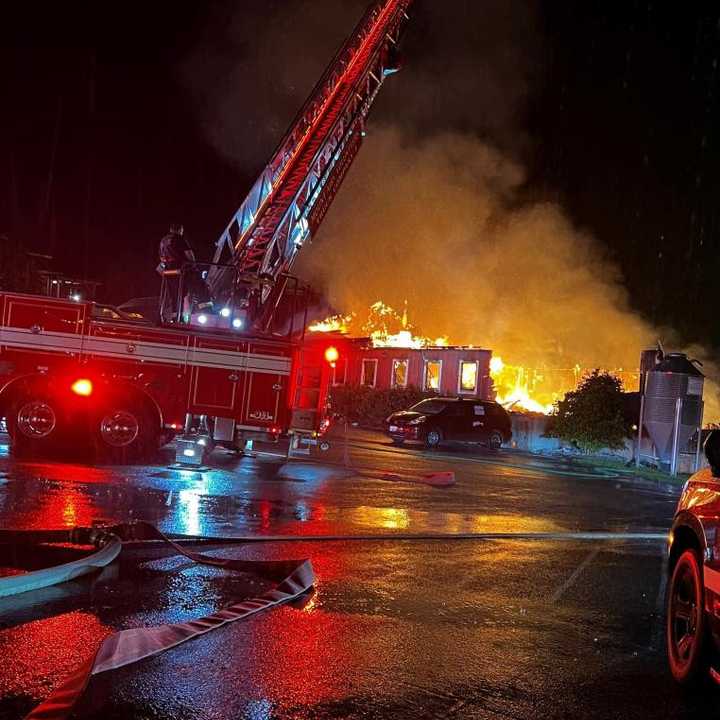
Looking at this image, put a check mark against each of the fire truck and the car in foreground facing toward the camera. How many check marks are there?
0

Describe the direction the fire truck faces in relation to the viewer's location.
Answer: facing to the left of the viewer

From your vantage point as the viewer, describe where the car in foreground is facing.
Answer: facing away from the viewer and to the left of the viewer

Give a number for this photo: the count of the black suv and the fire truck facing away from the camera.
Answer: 0

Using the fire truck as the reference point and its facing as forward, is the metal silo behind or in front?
behind

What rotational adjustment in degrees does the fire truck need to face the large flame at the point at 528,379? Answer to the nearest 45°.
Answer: approximately 135° to its right

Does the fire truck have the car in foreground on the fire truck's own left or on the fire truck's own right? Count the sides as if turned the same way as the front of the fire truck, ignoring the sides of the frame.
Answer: on the fire truck's own left

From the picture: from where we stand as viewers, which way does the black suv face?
facing the viewer and to the left of the viewer

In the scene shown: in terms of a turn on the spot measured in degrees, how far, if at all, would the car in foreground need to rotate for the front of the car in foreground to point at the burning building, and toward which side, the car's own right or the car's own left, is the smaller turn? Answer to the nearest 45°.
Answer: approximately 45° to the car's own right

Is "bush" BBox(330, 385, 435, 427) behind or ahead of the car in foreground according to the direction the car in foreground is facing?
ahead

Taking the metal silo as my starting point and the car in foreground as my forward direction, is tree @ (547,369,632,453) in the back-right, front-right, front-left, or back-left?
back-right

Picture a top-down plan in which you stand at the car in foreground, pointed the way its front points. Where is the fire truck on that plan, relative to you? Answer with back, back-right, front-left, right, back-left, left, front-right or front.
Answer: front

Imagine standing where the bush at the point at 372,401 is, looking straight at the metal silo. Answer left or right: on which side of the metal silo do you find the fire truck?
right
